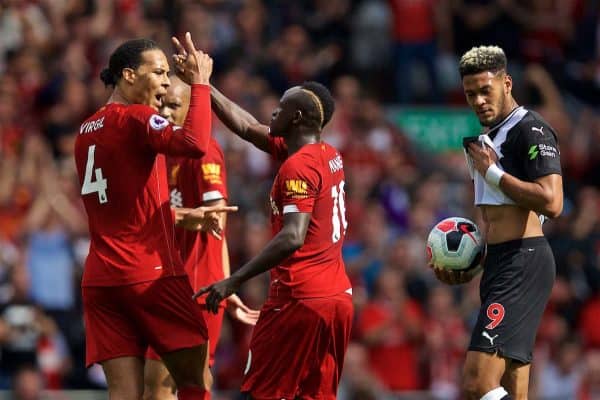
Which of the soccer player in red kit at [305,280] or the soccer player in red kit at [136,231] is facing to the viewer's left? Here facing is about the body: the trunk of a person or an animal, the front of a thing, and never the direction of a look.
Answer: the soccer player in red kit at [305,280]

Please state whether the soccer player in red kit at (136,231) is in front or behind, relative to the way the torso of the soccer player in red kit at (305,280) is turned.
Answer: in front

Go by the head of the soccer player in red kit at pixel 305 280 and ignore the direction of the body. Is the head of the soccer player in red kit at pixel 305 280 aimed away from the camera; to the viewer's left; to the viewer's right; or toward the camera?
to the viewer's left

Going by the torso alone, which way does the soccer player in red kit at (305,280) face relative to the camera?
to the viewer's left

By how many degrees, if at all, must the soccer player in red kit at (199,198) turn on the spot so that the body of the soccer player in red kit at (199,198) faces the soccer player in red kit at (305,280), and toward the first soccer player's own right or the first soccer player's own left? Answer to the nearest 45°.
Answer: approximately 90° to the first soccer player's own left

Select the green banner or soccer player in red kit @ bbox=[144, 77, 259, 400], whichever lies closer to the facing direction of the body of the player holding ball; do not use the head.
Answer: the soccer player in red kit

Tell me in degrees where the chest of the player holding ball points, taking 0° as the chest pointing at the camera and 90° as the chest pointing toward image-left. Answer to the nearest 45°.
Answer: approximately 45°

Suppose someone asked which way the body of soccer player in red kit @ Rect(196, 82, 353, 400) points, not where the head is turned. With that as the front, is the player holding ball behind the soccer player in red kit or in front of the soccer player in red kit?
behind

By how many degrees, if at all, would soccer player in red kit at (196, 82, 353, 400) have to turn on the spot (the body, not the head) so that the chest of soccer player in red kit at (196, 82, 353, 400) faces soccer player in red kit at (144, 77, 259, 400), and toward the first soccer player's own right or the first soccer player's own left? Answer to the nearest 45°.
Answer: approximately 45° to the first soccer player's own right

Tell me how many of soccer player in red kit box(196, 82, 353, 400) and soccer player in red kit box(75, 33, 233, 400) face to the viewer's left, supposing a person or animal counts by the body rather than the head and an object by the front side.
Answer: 1
